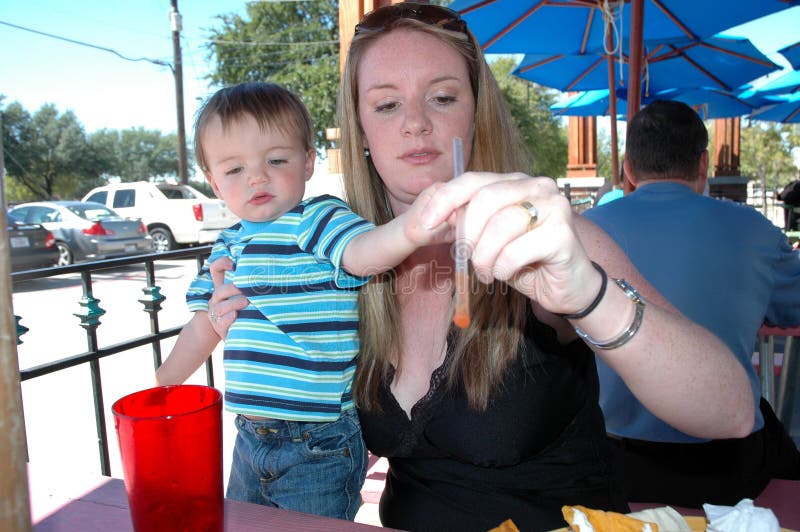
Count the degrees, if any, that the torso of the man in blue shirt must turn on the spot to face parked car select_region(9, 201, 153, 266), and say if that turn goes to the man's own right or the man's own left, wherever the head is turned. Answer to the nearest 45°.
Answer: approximately 45° to the man's own left

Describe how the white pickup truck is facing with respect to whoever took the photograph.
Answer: facing away from the viewer and to the left of the viewer

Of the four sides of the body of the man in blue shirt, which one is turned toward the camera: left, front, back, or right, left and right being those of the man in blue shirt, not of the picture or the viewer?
back

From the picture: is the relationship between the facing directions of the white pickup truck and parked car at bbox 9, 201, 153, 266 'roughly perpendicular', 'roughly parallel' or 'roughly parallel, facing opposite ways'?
roughly parallel

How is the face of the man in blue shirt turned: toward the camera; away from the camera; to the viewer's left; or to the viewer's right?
away from the camera

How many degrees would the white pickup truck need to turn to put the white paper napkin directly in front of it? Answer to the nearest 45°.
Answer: approximately 135° to its left

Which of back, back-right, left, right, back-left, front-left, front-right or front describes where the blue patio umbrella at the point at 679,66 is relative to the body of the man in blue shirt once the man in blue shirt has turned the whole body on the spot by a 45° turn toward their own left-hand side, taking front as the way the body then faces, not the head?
front-right

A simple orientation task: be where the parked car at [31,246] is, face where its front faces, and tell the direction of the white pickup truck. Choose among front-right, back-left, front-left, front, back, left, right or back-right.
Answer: right

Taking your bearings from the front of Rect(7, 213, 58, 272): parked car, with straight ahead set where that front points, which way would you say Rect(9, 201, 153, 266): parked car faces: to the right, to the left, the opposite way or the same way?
the same way

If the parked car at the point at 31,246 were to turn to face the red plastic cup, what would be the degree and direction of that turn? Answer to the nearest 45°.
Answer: approximately 135° to its left

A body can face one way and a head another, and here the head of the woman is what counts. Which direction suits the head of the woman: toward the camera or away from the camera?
toward the camera

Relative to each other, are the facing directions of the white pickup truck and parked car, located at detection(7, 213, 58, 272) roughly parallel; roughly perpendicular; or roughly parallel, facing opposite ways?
roughly parallel

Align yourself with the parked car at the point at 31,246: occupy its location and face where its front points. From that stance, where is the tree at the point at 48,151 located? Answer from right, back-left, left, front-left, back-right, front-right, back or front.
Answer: front-right

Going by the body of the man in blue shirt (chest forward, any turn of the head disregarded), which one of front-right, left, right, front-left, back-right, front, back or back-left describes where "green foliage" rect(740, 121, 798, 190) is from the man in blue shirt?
front

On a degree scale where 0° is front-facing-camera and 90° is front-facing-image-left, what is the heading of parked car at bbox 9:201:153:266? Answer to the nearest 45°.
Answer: approximately 135°

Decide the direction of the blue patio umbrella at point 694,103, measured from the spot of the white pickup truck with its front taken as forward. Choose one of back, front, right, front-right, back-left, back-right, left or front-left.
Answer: back

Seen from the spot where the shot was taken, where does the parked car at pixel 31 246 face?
facing away from the viewer and to the left of the viewer
